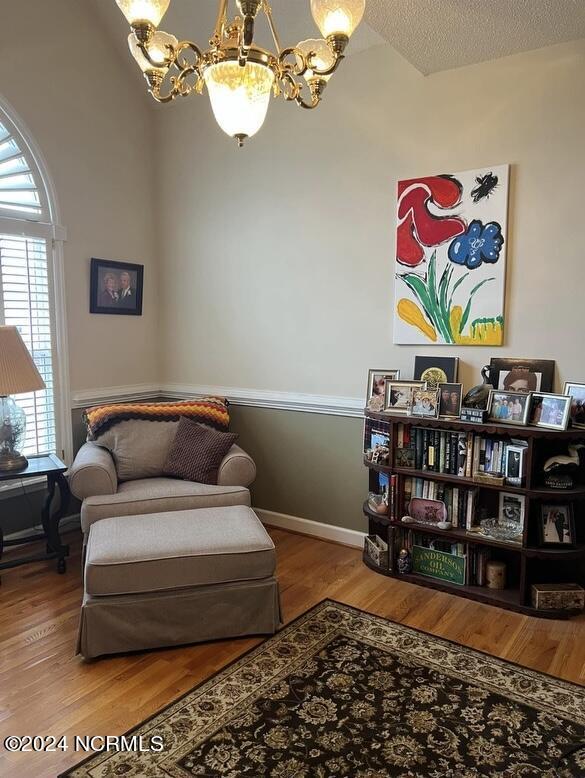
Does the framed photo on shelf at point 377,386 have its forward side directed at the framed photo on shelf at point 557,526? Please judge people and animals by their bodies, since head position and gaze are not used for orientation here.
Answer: no

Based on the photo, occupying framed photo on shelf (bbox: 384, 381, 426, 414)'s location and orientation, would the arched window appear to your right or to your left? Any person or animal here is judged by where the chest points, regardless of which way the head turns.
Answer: on your right

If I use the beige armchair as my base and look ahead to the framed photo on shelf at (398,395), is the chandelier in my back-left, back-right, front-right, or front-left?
front-right

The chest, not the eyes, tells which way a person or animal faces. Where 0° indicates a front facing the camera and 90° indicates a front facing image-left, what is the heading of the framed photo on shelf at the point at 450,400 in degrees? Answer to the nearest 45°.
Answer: approximately 0°

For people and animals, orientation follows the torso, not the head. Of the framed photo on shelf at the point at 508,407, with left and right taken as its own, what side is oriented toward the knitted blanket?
right

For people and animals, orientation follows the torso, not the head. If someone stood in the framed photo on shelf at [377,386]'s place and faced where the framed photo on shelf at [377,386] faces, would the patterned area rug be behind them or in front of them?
in front

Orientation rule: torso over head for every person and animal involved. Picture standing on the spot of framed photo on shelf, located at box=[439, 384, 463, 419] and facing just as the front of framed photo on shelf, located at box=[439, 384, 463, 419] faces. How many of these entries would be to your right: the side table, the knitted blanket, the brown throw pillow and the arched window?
4

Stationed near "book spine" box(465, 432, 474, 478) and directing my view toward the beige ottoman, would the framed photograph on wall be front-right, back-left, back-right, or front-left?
front-right

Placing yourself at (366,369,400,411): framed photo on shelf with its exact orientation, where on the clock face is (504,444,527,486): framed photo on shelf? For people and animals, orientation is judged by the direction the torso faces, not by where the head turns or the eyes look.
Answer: (504,444,527,486): framed photo on shelf is roughly at 10 o'clock from (366,369,400,411): framed photo on shelf.

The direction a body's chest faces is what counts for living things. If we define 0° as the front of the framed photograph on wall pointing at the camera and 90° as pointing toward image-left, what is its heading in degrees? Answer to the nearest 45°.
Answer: approximately 315°

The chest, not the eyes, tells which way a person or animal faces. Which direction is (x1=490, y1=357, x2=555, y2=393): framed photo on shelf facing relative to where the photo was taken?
toward the camera

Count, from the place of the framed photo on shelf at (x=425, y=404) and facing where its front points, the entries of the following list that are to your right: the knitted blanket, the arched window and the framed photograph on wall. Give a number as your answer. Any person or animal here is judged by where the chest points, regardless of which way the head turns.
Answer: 3

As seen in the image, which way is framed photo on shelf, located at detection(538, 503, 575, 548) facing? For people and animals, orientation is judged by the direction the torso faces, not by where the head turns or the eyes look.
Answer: toward the camera

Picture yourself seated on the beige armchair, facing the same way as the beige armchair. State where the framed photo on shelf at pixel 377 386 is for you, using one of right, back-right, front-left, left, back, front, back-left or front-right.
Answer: left

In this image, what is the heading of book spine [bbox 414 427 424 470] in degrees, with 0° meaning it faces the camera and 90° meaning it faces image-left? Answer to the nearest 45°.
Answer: approximately 0°

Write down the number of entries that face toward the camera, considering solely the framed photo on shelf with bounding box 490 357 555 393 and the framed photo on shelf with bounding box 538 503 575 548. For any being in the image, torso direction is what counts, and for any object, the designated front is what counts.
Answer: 2

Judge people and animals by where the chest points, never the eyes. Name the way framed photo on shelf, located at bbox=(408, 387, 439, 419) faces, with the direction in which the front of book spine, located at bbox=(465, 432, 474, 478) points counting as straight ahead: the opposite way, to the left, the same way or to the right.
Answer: the same way

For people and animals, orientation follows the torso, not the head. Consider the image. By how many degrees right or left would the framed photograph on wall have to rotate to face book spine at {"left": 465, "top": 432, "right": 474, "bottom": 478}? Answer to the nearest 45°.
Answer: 0° — it already faces it

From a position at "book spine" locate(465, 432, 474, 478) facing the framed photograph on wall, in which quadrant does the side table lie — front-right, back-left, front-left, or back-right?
front-left

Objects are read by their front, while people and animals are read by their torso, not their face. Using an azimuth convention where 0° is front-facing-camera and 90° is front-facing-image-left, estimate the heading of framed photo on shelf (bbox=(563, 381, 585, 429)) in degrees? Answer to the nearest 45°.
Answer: approximately 45°

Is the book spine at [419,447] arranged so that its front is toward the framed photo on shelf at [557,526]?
no
